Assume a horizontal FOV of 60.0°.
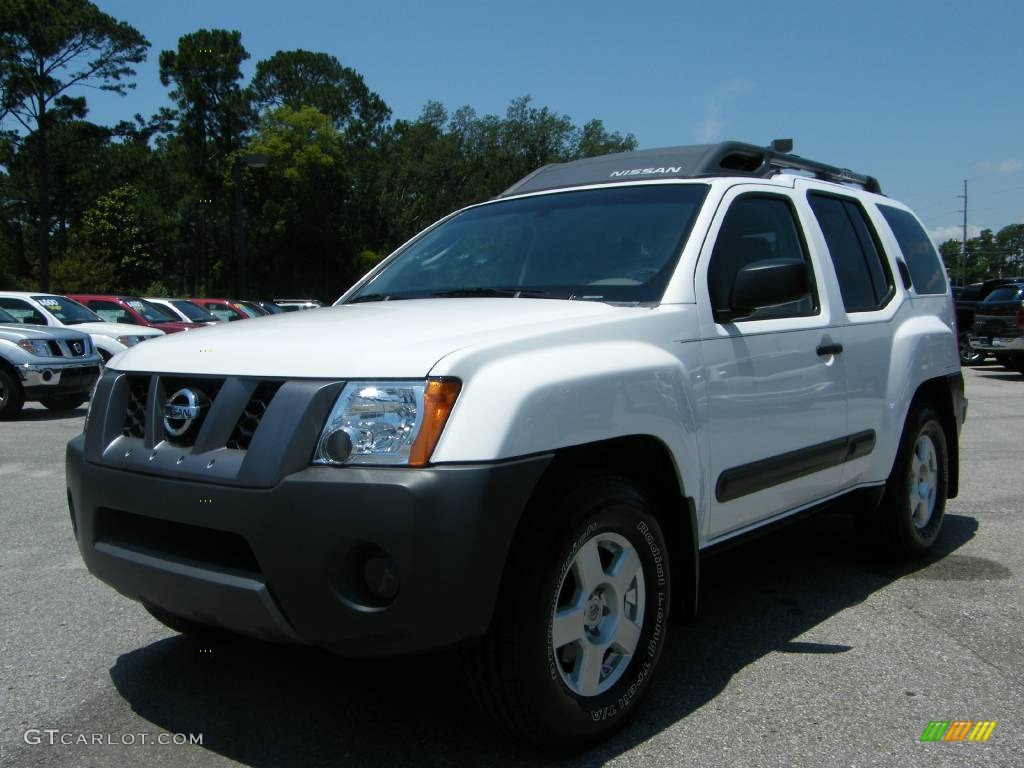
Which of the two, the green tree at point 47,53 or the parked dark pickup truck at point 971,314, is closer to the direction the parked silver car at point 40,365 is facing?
the parked dark pickup truck

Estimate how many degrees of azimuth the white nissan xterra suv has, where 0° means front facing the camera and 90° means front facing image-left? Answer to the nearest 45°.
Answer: approximately 45°

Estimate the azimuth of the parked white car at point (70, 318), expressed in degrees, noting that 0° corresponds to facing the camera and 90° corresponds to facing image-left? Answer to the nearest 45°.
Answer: approximately 315°

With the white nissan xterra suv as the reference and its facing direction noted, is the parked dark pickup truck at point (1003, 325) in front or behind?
behind

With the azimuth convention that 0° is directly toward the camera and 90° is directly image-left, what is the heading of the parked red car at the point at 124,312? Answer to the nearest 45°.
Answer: approximately 315°
